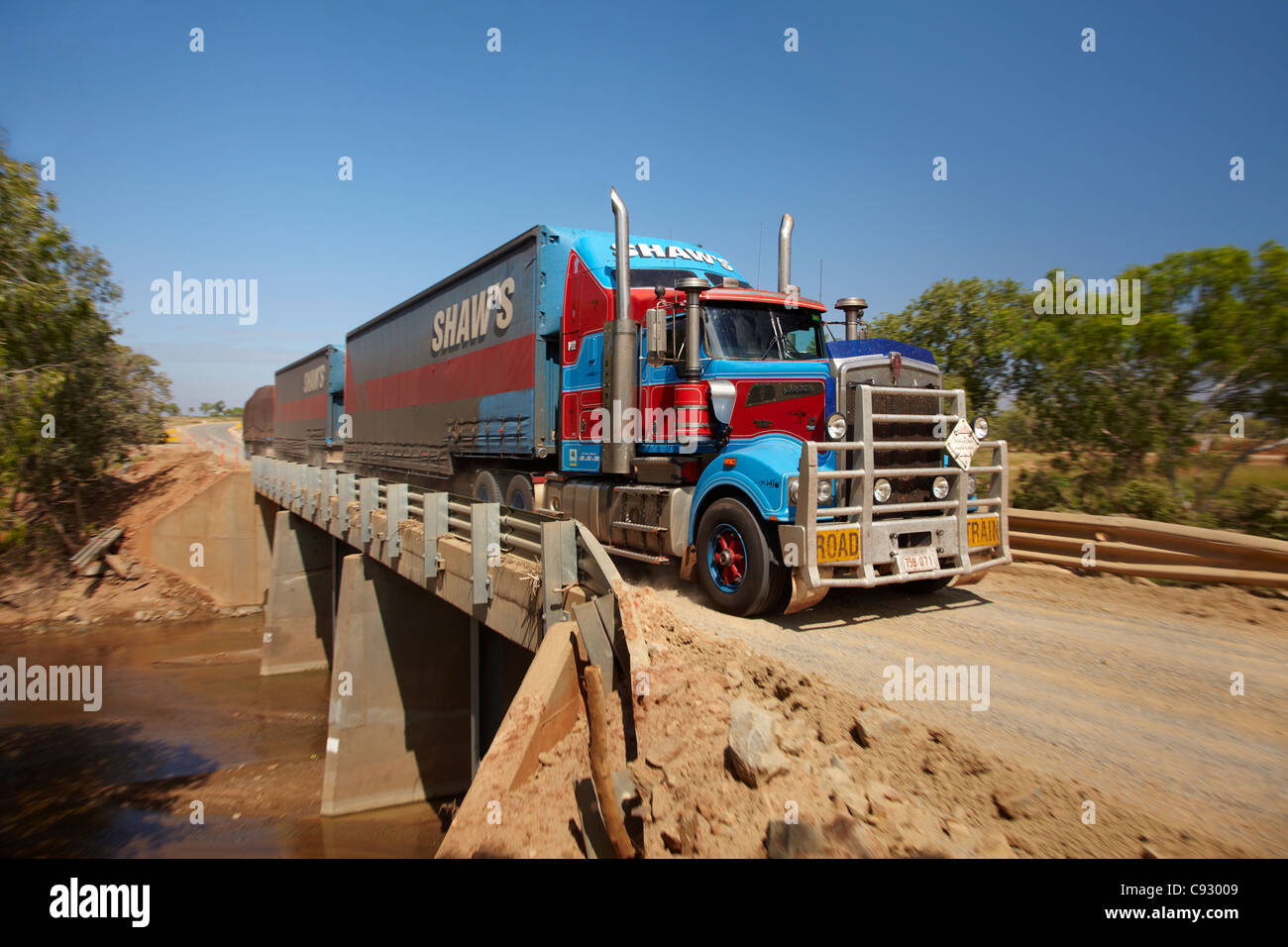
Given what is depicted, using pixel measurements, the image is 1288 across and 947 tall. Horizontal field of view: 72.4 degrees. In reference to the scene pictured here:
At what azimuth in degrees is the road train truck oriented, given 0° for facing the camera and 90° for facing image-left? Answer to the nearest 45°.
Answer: approximately 315°

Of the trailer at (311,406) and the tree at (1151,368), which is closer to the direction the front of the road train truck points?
the tree

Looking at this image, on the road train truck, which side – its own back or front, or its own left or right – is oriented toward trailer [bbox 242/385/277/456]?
back

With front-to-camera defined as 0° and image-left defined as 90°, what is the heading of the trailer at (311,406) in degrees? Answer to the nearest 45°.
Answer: approximately 315°

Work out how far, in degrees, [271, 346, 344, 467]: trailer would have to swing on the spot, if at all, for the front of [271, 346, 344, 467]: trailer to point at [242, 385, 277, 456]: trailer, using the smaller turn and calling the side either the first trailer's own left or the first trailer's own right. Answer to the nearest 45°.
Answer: approximately 135° to the first trailer's own left

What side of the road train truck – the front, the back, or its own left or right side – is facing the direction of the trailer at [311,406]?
back

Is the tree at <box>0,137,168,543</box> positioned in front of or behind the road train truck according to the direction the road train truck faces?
behind

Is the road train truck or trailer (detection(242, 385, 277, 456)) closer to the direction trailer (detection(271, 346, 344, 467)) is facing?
the road train truck

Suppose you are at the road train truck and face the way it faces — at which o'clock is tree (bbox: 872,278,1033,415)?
The tree is roughly at 9 o'clock from the road train truck.
